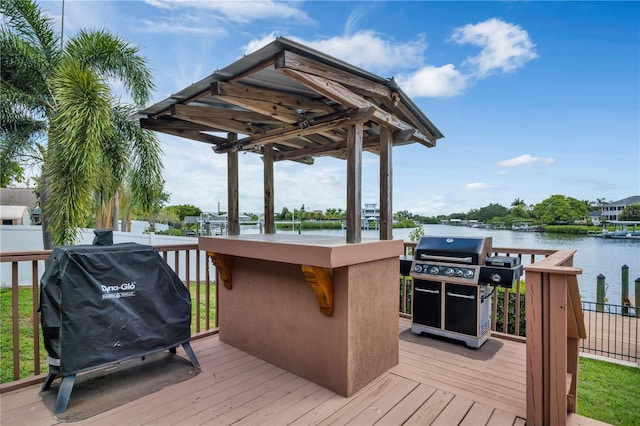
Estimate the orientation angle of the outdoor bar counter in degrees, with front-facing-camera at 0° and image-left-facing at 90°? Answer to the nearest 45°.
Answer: approximately 45°

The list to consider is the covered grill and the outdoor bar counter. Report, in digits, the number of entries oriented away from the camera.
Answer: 0

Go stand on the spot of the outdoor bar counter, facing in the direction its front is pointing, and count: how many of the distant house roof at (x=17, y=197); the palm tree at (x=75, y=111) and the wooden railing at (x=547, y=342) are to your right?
2

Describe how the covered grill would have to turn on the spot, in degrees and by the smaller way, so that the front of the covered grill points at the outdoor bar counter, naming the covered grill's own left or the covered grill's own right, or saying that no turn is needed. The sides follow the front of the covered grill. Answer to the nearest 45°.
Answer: approximately 45° to the covered grill's own left

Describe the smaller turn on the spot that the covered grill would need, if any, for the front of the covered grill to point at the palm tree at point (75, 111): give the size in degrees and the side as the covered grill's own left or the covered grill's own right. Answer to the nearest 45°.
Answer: approximately 135° to the covered grill's own left

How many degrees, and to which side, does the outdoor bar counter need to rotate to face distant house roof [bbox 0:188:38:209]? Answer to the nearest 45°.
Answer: approximately 90° to its right

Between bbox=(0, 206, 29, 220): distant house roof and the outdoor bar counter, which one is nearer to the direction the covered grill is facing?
the outdoor bar counter

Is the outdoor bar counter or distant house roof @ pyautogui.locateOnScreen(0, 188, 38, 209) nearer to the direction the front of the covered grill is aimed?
the outdoor bar counter

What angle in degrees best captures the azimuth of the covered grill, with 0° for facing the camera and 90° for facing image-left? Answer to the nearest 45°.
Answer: approximately 315°
